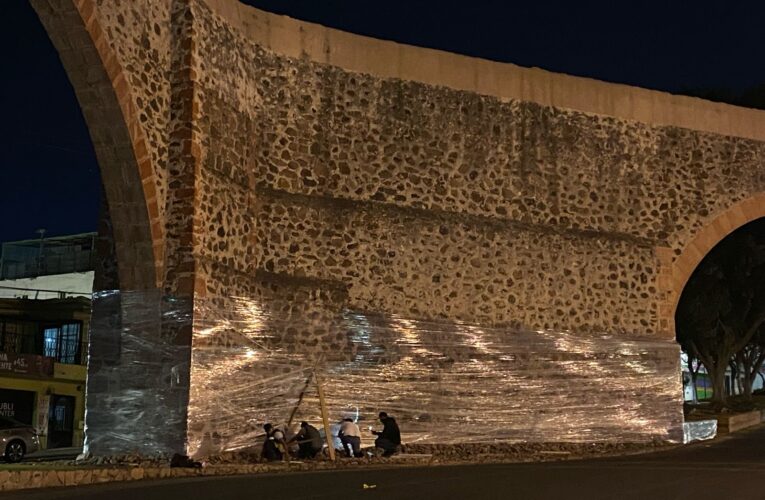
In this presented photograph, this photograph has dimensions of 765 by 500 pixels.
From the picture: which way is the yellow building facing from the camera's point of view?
toward the camera

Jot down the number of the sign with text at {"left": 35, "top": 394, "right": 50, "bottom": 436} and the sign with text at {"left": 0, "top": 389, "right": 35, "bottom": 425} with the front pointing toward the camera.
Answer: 2

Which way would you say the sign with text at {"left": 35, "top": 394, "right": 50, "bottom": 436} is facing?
toward the camera

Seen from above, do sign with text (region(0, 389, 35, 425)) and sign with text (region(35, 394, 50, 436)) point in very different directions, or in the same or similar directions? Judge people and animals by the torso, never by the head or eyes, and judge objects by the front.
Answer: same or similar directions

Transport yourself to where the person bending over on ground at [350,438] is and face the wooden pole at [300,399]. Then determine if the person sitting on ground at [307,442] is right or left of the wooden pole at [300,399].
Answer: left

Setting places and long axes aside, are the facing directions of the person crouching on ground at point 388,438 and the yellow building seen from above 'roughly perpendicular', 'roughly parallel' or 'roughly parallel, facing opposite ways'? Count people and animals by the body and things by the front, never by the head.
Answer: roughly perpendicular

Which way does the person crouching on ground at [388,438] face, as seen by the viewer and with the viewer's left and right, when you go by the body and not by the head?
facing to the left of the viewer

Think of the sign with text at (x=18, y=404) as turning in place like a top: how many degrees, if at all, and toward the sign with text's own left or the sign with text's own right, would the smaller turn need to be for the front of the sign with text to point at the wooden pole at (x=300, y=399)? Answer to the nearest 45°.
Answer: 0° — it already faces it

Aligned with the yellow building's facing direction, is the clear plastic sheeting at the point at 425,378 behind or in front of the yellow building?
in front

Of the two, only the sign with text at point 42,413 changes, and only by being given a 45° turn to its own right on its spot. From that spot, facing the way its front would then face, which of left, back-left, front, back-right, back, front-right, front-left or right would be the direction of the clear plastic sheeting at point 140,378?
front-left

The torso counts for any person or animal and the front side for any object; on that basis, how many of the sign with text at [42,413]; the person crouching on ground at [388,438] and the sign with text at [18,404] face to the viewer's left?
1

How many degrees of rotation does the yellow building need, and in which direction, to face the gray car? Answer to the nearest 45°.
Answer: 0° — it already faces it
